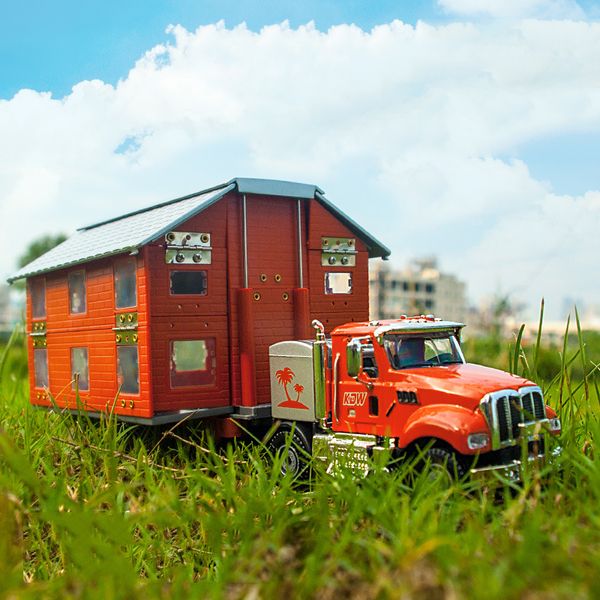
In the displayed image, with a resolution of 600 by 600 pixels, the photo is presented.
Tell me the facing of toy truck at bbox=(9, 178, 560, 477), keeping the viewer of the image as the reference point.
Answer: facing the viewer and to the right of the viewer
